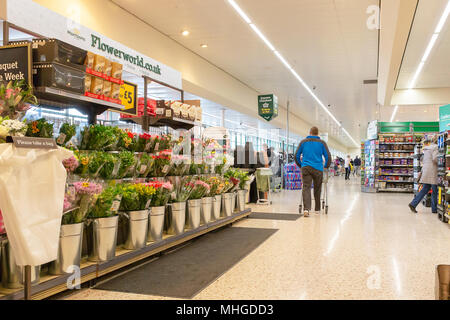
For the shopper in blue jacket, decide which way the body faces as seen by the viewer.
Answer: away from the camera

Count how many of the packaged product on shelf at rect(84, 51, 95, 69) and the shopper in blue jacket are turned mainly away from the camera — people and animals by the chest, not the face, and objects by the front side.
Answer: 1

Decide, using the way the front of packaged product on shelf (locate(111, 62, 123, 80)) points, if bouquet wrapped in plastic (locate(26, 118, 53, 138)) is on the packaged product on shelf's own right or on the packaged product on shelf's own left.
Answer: on the packaged product on shelf's own right

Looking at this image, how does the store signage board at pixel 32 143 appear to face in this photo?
toward the camera

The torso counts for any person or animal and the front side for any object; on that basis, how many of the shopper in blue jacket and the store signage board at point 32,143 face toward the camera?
1

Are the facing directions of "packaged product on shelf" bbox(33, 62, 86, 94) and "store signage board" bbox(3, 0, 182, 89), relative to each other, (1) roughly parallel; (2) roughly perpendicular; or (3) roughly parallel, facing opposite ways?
roughly parallel

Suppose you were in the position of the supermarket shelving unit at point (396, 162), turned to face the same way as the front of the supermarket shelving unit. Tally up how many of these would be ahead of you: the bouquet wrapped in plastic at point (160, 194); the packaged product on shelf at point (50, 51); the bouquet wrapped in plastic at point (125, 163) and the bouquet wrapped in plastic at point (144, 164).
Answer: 4

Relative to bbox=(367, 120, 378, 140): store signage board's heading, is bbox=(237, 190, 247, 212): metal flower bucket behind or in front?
in front

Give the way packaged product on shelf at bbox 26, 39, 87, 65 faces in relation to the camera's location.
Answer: facing the viewer and to the right of the viewer

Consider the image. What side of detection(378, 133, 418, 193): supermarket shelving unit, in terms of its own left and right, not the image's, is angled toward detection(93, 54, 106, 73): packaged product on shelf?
front

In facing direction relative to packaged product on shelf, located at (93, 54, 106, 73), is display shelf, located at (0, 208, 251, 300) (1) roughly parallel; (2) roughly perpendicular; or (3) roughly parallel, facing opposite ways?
roughly parallel
